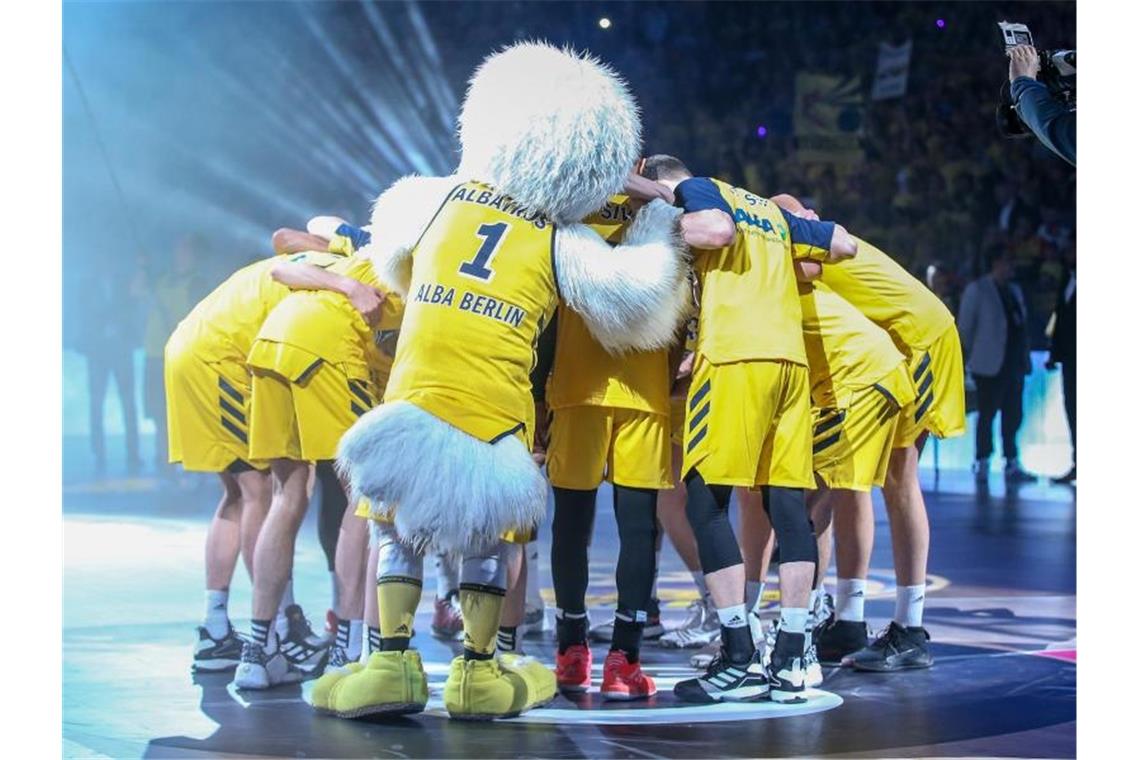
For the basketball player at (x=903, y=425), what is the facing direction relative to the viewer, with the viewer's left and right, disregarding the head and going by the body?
facing to the left of the viewer

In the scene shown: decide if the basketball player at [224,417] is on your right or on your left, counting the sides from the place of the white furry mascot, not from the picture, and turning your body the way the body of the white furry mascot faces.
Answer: on your left

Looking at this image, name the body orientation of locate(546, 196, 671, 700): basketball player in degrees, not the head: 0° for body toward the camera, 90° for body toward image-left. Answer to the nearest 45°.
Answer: approximately 180°

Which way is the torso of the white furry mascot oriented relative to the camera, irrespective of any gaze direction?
away from the camera

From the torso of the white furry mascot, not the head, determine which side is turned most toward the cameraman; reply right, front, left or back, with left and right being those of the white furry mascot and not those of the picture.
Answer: right

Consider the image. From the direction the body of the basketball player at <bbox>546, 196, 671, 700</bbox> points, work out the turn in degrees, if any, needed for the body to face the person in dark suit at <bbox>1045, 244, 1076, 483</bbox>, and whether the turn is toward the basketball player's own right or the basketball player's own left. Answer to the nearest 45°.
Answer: approximately 45° to the basketball player's own right

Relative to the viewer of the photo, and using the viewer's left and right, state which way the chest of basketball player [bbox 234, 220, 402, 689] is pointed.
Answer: facing away from the viewer and to the right of the viewer

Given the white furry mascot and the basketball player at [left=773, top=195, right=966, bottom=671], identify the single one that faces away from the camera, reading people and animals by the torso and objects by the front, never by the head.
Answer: the white furry mascot

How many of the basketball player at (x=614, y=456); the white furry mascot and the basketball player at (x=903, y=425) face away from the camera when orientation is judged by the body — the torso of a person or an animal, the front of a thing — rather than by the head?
2

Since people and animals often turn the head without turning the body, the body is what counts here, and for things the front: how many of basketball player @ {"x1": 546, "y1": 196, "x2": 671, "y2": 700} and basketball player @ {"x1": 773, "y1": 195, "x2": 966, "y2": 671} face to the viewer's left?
1

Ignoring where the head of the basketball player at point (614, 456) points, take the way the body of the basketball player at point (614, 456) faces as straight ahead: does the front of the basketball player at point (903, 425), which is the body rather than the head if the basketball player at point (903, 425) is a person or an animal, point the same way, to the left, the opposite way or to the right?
to the left

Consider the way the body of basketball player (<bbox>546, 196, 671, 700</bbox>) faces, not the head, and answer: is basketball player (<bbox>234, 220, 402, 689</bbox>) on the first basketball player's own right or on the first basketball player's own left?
on the first basketball player's own left

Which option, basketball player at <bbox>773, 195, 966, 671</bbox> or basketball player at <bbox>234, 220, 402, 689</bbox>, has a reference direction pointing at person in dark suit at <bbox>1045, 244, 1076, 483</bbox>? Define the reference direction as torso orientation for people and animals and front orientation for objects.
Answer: basketball player at <bbox>234, 220, 402, 689</bbox>
